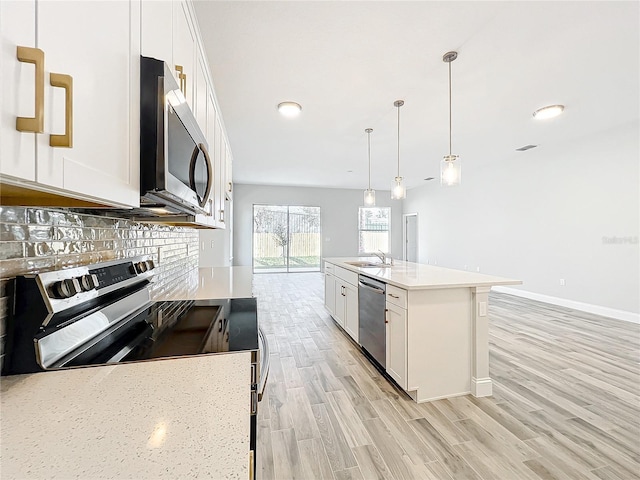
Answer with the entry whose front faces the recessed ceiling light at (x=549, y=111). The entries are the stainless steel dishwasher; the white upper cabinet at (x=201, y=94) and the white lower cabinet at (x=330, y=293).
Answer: the white upper cabinet

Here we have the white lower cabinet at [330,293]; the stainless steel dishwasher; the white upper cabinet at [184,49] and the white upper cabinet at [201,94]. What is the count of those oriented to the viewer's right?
2

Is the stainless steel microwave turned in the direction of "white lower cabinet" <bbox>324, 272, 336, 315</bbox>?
no

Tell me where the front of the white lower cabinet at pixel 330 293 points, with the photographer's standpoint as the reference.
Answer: facing to the left of the viewer

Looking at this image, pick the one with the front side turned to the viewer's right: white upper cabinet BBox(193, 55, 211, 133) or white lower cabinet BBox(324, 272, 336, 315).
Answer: the white upper cabinet

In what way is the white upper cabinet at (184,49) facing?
to the viewer's right

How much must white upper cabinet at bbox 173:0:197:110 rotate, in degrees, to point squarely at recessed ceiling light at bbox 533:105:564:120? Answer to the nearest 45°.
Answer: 0° — it already faces it

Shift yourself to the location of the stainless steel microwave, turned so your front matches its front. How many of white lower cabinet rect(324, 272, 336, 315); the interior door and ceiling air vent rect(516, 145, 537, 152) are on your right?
0

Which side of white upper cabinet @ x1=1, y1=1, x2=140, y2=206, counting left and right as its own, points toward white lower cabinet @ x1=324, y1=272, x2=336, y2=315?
left

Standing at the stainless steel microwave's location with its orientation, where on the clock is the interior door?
The interior door is roughly at 9 o'clock from the stainless steel microwave.

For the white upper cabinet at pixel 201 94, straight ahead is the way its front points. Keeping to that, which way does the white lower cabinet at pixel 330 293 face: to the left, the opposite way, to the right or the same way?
the opposite way

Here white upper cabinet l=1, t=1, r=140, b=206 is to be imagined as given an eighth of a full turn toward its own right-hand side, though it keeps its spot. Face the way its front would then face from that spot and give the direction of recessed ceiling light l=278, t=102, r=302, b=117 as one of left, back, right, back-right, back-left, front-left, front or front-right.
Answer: back-left

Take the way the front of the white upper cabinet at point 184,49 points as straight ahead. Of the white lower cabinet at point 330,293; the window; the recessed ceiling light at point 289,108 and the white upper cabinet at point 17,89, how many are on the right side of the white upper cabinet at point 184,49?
1

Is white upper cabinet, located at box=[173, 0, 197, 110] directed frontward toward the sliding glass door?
no

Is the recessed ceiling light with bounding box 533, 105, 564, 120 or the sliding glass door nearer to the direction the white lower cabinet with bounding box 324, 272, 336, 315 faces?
the sliding glass door

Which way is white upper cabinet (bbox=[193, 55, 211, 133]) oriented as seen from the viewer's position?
to the viewer's right

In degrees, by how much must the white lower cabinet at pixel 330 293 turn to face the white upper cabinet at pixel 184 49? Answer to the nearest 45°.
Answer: approximately 90° to its left
